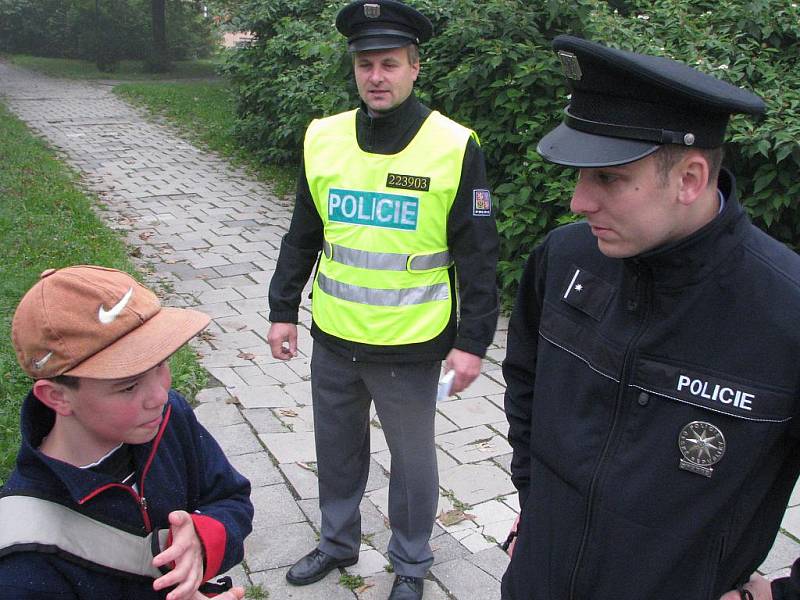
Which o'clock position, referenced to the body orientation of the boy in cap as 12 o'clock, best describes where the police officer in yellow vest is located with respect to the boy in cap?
The police officer in yellow vest is roughly at 9 o'clock from the boy in cap.

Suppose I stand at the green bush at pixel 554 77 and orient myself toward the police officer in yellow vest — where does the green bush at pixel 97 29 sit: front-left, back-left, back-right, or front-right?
back-right

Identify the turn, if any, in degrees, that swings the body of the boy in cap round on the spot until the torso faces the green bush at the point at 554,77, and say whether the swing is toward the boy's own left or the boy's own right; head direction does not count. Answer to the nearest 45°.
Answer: approximately 90° to the boy's own left

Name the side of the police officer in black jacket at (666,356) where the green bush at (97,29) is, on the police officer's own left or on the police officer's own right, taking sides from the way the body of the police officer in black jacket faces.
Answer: on the police officer's own right

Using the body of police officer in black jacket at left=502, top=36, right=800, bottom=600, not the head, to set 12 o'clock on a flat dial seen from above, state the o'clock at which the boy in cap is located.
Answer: The boy in cap is roughly at 1 o'clock from the police officer in black jacket.

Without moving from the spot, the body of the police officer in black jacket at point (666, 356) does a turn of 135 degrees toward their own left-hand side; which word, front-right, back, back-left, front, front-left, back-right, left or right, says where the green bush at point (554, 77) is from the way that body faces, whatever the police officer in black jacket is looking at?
left

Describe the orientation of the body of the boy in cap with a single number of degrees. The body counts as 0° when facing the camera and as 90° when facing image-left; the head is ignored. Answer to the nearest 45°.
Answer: approximately 315°
